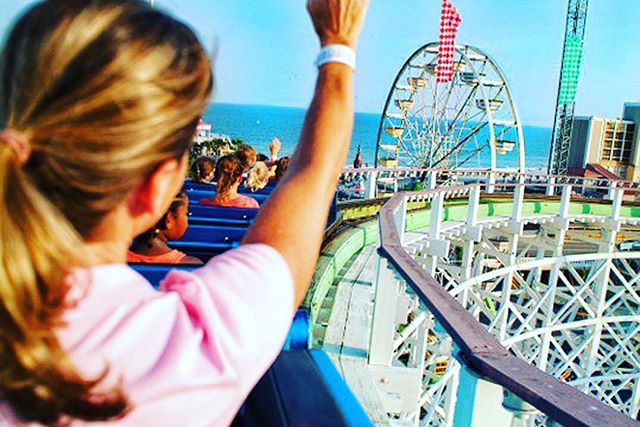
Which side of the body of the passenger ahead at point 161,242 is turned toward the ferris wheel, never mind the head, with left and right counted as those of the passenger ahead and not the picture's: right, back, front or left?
front

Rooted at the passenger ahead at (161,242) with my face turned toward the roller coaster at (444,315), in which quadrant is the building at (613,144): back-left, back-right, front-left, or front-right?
front-left

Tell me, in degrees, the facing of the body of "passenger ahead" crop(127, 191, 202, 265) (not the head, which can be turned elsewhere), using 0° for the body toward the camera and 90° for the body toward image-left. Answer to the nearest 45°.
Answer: approximately 225°

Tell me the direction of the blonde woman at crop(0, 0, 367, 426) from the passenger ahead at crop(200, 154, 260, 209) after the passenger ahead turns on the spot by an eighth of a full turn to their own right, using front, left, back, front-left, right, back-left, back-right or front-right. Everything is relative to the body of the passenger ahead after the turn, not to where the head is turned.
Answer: back-right

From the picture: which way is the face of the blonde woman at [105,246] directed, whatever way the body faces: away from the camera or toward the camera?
away from the camera

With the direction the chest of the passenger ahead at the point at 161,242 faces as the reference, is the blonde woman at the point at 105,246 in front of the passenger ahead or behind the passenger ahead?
behind

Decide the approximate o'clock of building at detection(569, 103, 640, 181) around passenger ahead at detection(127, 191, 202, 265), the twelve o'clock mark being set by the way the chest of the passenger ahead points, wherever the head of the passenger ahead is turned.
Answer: The building is roughly at 12 o'clock from the passenger ahead.

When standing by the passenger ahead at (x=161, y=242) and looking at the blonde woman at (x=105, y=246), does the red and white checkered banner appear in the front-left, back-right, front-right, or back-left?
back-left

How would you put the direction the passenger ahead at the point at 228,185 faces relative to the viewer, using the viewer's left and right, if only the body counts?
facing away from the viewer

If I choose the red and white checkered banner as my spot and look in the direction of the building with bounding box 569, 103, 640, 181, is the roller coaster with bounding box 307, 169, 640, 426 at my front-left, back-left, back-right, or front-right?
back-right

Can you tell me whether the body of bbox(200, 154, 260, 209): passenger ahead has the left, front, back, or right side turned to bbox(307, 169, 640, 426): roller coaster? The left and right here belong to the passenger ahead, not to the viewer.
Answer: right

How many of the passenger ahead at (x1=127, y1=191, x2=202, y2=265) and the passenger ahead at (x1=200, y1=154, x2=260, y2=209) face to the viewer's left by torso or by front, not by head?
0

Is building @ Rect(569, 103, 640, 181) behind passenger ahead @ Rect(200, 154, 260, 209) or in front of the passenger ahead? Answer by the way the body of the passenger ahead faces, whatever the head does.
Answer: in front

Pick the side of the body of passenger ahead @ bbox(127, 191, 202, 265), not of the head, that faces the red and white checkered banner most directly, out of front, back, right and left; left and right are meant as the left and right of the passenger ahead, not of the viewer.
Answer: front

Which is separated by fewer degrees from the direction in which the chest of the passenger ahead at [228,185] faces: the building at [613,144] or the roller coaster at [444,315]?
the building

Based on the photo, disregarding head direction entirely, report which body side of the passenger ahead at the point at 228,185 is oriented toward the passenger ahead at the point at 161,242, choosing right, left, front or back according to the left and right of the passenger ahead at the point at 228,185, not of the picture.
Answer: back
